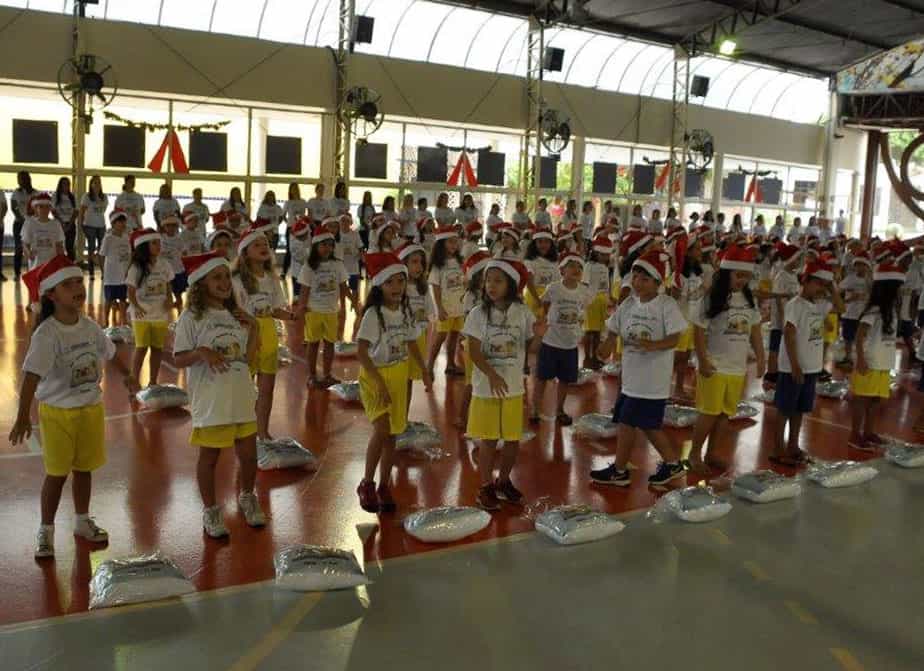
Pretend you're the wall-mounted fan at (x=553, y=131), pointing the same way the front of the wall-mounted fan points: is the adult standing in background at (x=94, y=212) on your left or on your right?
on your right

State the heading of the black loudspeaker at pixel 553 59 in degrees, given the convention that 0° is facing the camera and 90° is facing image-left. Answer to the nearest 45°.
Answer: approximately 315°

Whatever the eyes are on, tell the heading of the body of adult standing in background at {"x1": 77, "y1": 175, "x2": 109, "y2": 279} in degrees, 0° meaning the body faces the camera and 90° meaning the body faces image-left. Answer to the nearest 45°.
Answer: approximately 0°

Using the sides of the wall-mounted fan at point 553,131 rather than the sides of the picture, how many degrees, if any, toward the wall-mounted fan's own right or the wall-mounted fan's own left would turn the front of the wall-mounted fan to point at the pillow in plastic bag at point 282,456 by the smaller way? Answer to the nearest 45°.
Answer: approximately 45° to the wall-mounted fan's own right

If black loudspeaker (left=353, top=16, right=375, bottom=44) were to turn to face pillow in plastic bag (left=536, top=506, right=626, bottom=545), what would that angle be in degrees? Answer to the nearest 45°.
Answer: approximately 45° to its right

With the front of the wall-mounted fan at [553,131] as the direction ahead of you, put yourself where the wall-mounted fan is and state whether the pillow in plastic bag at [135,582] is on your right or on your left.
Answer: on your right

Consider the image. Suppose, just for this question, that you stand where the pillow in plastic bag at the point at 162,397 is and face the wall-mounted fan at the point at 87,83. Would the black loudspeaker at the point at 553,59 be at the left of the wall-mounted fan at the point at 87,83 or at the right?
right

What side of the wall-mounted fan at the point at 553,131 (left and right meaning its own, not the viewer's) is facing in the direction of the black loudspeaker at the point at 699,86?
left

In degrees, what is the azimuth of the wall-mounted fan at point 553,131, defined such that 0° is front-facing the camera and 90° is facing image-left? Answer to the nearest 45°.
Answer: approximately 315°

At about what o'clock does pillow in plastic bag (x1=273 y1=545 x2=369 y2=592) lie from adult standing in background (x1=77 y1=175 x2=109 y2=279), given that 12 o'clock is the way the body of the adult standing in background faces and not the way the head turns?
The pillow in plastic bag is roughly at 12 o'clock from the adult standing in background.
